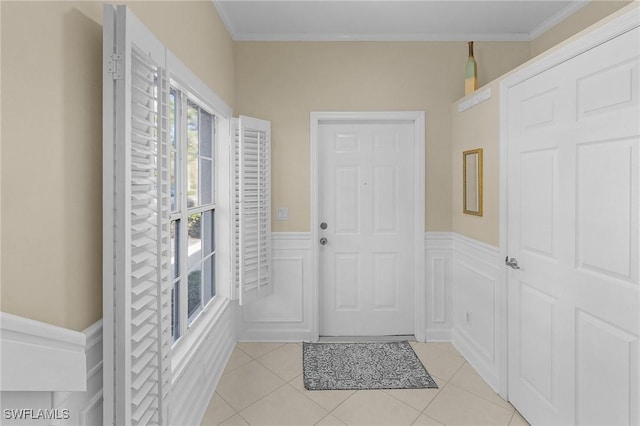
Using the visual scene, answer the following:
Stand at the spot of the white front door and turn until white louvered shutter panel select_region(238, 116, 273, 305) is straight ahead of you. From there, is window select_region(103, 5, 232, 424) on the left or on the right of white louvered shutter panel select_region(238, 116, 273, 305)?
left

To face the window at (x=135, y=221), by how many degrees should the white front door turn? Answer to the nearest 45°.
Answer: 0° — it already faces it

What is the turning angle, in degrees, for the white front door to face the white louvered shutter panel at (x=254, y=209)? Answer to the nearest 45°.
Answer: approximately 45° to its right

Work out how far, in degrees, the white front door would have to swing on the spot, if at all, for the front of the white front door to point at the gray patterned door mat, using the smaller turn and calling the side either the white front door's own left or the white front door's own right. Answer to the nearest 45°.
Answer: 0° — it already faces it

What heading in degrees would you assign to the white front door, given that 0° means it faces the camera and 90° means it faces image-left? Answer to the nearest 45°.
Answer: approximately 0°
